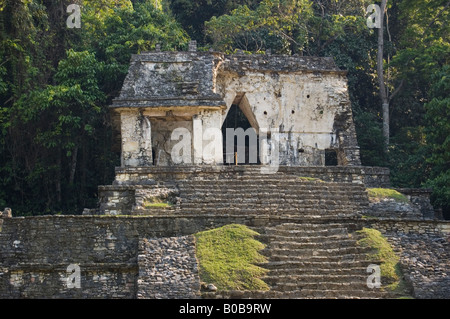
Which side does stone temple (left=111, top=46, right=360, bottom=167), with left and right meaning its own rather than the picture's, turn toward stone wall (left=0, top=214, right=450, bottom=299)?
front

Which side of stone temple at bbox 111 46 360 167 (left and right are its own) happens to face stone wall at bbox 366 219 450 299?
front

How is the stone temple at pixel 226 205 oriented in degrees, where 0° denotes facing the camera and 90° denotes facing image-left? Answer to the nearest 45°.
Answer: approximately 0°
